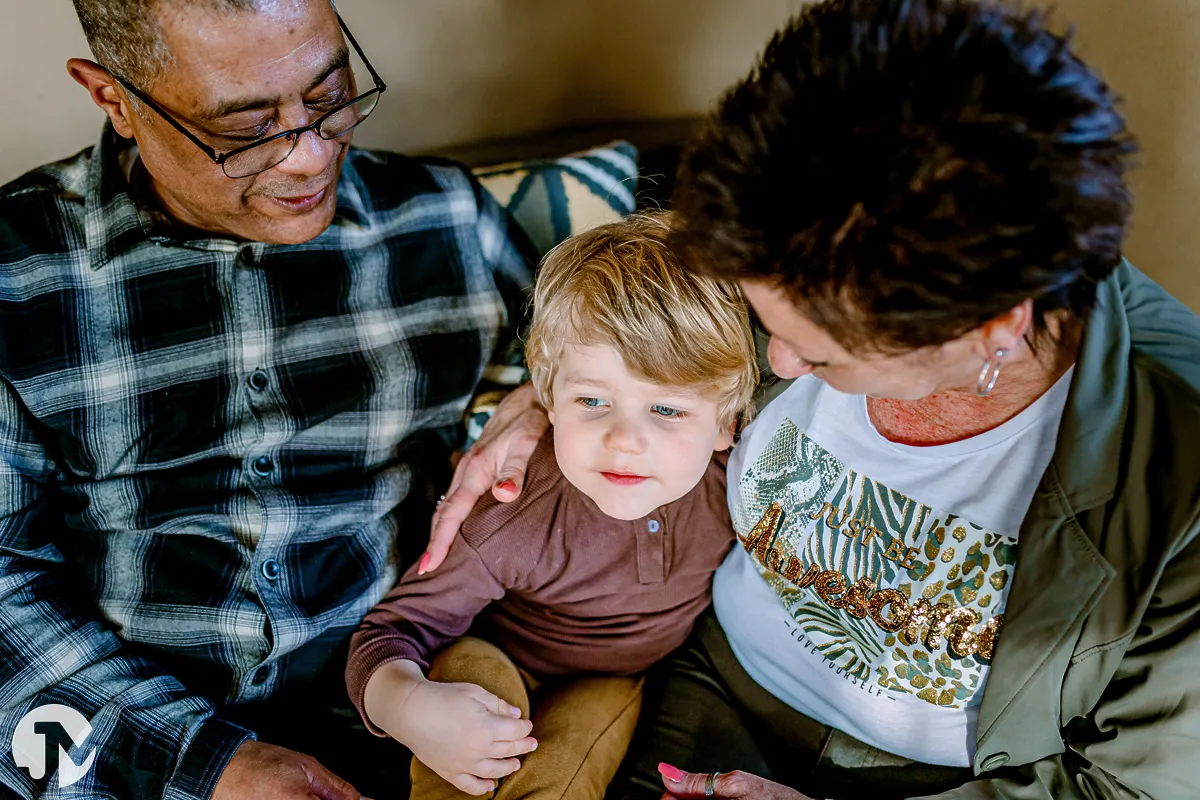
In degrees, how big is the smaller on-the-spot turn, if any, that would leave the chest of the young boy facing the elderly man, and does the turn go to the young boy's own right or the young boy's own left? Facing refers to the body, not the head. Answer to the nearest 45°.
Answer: approximately 135° to the young boy's own right

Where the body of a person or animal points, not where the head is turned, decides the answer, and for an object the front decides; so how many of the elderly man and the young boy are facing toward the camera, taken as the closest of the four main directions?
2

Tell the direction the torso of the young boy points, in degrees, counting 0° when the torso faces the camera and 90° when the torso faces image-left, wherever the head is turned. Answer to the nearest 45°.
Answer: approximately 0°

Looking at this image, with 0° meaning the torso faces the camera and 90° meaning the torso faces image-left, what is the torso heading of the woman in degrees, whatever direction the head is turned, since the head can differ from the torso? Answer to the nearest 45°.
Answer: approximately 45°

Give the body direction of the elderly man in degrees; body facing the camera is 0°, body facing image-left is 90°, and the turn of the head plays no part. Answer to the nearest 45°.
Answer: approximately 0°
